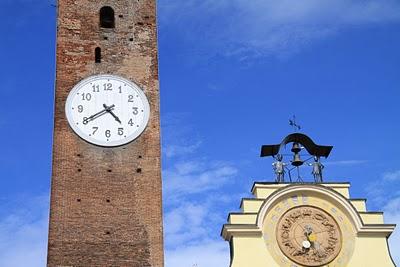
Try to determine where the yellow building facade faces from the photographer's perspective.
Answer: facing the viewer

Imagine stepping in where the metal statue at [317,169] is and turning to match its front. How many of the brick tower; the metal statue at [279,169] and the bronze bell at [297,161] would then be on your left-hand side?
0

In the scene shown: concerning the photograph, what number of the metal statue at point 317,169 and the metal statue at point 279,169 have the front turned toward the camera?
2

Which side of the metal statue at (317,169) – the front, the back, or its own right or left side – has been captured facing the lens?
front

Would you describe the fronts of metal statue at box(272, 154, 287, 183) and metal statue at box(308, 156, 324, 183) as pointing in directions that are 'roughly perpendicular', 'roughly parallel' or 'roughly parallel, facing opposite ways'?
roughly parallel

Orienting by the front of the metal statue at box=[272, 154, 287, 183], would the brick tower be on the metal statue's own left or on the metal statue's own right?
on the metal statue's own right
